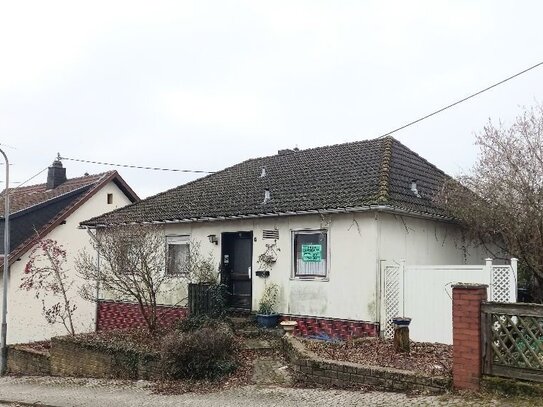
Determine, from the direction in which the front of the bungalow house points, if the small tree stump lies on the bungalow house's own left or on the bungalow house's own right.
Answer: on the bungalow house's own left

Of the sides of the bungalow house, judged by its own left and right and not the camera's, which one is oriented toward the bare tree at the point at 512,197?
left

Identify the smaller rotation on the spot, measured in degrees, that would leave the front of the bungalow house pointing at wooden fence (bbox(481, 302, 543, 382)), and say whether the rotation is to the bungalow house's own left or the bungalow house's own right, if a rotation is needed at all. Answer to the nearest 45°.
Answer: approximately 45° to the bungalow house's own left

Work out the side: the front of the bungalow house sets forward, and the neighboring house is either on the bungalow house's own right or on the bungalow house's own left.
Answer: on the bungalow house's own right

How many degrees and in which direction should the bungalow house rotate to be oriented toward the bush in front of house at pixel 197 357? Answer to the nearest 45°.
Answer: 0° — it already faces it

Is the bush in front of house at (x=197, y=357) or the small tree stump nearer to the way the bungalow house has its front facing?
the bush in front of house

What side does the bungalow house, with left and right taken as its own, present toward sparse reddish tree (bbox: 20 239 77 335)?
right

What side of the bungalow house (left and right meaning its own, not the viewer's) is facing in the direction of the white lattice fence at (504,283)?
left

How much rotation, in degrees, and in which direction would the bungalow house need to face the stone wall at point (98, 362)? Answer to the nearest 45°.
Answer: approximately 45° to its right

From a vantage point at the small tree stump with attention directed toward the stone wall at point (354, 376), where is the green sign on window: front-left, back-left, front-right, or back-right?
back-right

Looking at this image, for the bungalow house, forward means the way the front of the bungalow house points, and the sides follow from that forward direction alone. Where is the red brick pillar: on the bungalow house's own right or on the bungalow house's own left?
on the bungalow house's own left

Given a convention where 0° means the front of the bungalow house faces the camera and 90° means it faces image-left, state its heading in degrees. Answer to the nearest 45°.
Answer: approximately 45°
